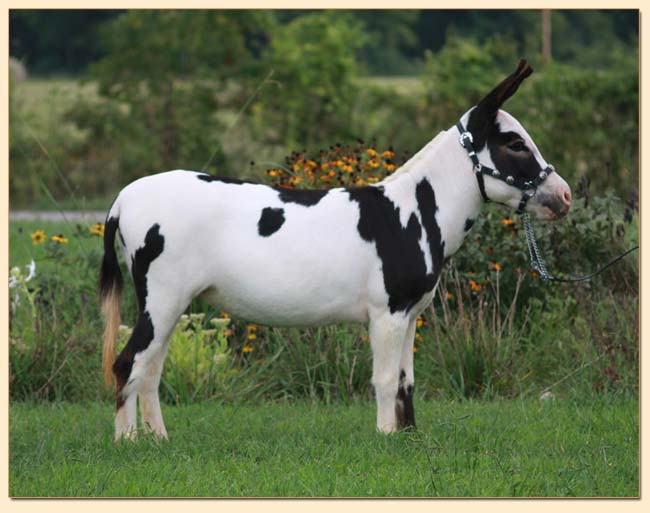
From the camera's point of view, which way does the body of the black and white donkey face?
to the viewer's right

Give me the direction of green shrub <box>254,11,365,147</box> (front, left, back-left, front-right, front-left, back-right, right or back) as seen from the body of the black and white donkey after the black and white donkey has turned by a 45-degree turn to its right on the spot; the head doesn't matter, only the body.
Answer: back-left
